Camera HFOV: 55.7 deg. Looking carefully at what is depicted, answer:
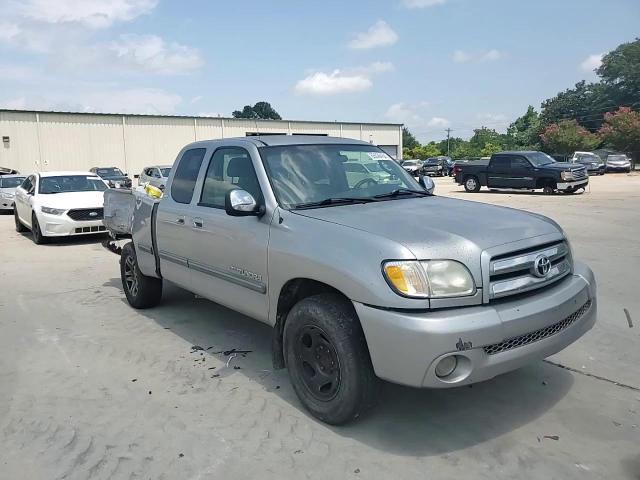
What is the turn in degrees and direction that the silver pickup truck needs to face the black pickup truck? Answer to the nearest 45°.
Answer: approximately 135° to its left

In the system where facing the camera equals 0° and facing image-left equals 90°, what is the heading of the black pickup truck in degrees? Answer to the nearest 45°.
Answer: approximately 315°

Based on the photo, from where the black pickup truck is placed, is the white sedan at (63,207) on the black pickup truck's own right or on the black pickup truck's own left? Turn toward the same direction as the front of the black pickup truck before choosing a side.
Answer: on the black pickup truck's own right

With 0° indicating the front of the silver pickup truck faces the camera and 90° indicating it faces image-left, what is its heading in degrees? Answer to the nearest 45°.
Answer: approximately 315°

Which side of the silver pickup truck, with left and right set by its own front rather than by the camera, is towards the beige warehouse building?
back

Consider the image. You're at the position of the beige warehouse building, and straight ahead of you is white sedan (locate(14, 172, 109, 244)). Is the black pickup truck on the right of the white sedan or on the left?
left

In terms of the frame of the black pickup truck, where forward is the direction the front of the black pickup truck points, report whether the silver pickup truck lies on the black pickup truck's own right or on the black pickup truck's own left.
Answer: on the black pickup truck's own right

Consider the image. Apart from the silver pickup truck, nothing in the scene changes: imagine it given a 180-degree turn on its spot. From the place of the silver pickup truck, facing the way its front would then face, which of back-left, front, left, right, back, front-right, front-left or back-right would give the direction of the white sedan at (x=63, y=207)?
front
